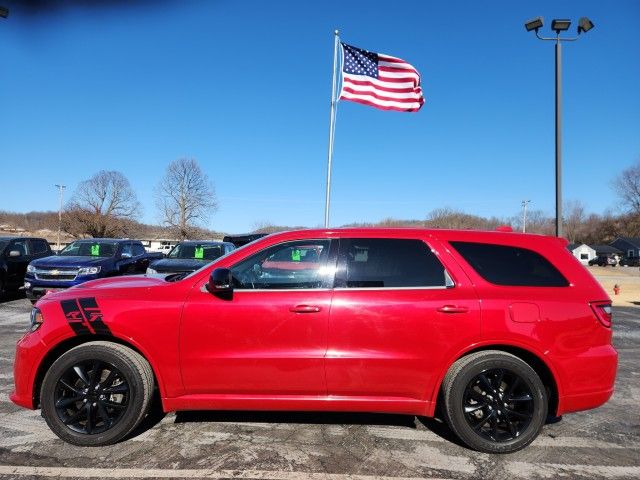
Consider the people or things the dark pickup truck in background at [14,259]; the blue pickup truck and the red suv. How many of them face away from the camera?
0

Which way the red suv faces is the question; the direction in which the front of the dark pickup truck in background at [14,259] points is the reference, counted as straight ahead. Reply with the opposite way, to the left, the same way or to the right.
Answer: to the right

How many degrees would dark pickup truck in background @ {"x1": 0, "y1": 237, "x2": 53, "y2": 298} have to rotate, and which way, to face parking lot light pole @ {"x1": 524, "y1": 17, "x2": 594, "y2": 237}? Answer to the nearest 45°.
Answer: approximately 90° to its left

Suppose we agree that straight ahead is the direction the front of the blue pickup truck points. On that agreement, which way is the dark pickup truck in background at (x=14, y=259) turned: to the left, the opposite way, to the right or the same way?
the same way

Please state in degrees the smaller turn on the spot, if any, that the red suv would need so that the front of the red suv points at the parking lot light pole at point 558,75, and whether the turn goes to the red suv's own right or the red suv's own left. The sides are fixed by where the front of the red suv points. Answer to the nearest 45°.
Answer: approximately 135° to the red suv's own right

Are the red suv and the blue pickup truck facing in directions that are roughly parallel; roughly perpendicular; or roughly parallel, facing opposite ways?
roughly perpendicular

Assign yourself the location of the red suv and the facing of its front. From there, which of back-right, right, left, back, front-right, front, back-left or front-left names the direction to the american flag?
right

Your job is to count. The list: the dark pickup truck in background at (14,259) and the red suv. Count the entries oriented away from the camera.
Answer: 0

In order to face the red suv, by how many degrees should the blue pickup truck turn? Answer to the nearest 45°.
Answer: approximately 45° to its left

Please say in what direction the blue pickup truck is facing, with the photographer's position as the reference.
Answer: facing the viewer and to the left of the viewer

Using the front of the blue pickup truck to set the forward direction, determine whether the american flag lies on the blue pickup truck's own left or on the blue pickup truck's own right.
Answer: on the blue pickup truck's own left

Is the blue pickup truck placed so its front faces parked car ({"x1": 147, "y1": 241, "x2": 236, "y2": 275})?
no

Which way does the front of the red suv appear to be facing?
to the viewer's left

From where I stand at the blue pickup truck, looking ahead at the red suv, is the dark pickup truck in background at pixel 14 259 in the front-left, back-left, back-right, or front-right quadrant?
back-right

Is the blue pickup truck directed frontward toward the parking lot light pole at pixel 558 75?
no

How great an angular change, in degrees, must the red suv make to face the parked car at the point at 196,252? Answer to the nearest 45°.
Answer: approximately 90° to its right

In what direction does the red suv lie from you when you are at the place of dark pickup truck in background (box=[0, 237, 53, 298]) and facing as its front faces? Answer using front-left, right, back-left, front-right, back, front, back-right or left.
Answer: front-left

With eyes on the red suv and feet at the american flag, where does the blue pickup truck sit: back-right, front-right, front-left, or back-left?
front-right

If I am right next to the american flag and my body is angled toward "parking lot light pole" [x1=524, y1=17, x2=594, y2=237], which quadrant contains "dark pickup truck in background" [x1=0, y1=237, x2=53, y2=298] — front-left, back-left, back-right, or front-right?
back-right
